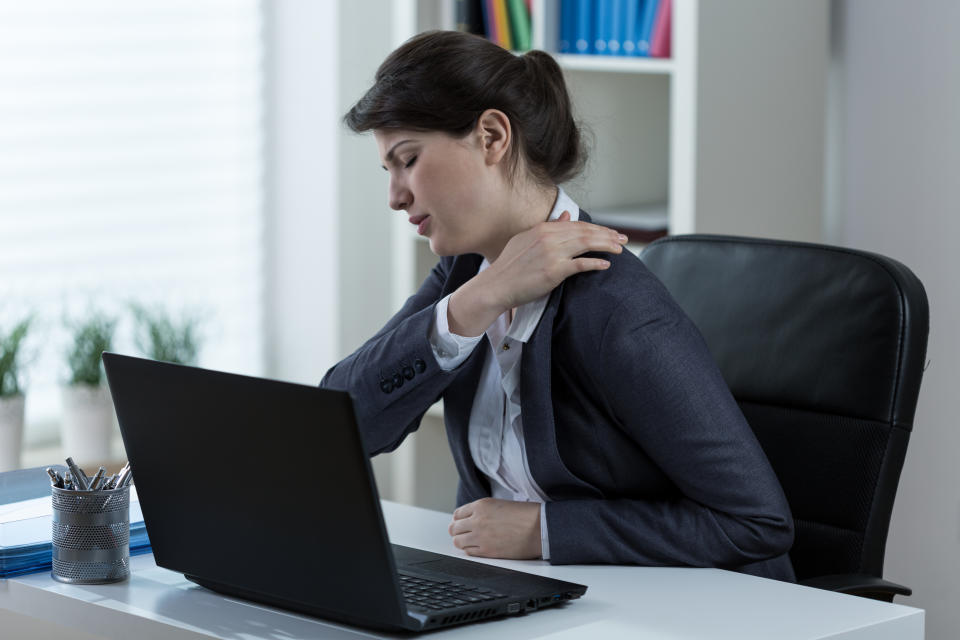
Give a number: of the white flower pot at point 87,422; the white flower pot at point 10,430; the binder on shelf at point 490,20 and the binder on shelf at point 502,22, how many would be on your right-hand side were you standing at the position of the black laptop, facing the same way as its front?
0

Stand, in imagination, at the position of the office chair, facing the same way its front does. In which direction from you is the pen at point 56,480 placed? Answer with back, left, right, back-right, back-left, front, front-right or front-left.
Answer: front

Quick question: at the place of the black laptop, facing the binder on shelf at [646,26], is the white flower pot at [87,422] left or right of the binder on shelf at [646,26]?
left

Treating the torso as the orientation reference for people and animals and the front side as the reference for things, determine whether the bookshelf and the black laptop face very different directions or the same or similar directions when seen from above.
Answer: very different directions

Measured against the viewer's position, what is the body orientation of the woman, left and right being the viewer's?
facing the viewer and to the left of the viewer

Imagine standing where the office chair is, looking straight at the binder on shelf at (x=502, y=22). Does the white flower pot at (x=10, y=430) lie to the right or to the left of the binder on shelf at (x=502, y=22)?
left

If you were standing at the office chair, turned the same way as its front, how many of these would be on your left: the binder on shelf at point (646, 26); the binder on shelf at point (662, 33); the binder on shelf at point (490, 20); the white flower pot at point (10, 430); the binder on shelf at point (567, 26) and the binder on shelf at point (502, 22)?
0

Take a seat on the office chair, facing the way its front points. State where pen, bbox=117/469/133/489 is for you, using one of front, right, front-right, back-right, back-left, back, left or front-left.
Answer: front

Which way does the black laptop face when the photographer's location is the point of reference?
facing away from the viewer and to the right of the viewer

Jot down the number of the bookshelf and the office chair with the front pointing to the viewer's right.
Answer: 0

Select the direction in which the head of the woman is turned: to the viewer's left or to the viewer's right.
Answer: to the viewer's left

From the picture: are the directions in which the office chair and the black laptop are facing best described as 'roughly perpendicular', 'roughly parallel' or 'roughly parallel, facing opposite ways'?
roughly parallel, facing opposite ways

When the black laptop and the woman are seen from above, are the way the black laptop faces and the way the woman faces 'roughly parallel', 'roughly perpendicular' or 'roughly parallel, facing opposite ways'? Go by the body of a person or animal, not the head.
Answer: roughly parallel, facing opposite ways
